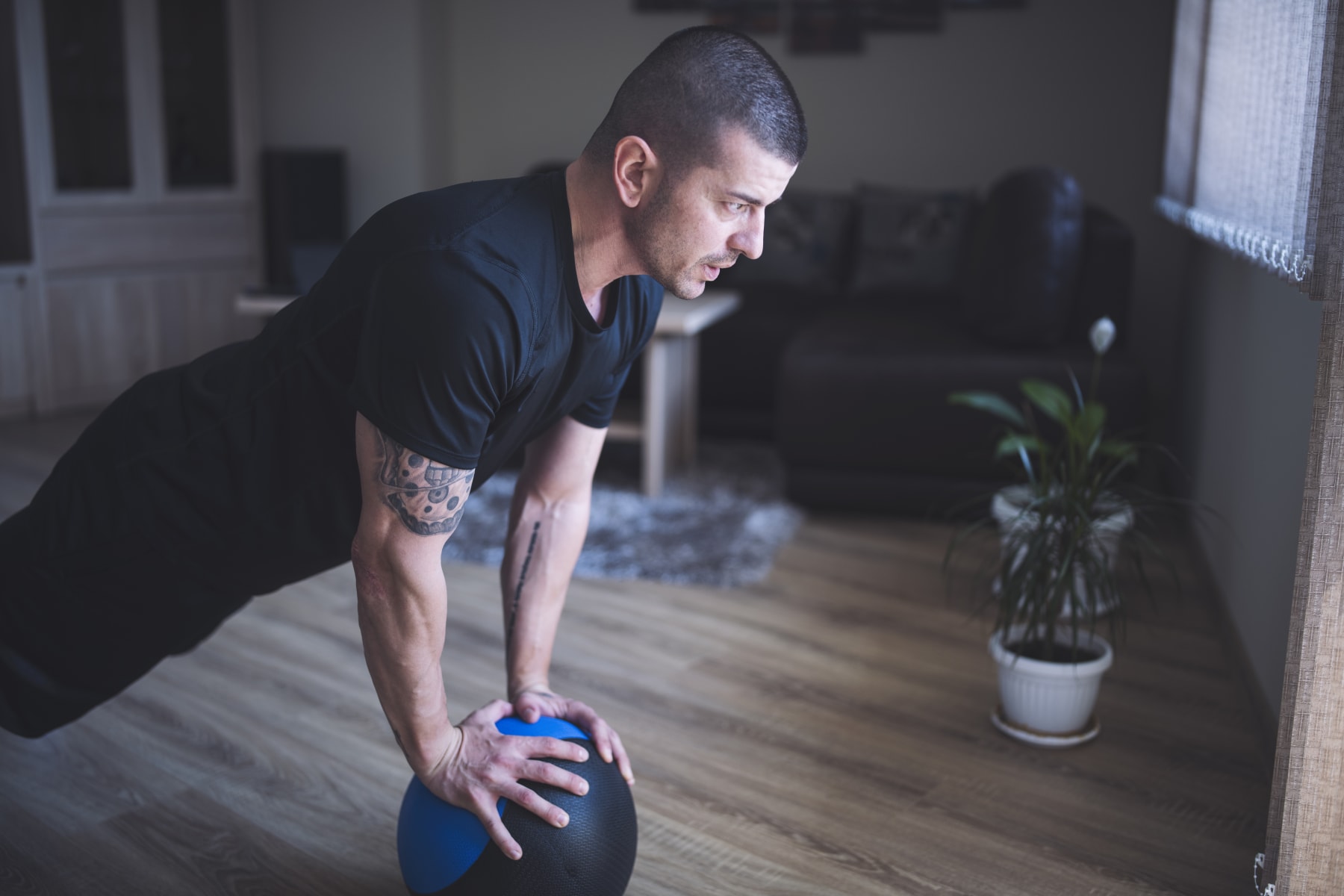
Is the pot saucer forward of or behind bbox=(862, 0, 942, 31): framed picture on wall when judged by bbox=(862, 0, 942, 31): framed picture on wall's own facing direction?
forward

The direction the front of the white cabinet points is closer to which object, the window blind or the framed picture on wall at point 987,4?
the window blind

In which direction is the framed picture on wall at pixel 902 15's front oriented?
toward the camera

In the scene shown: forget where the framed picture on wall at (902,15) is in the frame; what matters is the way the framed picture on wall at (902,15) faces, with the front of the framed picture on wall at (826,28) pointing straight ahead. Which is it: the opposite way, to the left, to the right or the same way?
the same way

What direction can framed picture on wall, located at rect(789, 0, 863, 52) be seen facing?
toward the camera

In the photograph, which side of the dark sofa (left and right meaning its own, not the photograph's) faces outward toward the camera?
front

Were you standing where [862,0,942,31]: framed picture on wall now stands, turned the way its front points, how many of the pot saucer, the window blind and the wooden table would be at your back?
0

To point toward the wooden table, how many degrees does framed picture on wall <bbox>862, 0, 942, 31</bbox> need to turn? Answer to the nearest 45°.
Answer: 0° — it already faces it

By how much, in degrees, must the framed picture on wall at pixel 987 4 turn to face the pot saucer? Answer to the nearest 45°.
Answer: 0° — it already faces it

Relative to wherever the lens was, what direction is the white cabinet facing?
facing the viewer

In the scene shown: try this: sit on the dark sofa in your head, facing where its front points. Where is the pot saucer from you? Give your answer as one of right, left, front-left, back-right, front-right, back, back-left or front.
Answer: front

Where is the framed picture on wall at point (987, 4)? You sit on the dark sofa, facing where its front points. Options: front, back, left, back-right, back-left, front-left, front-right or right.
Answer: back
